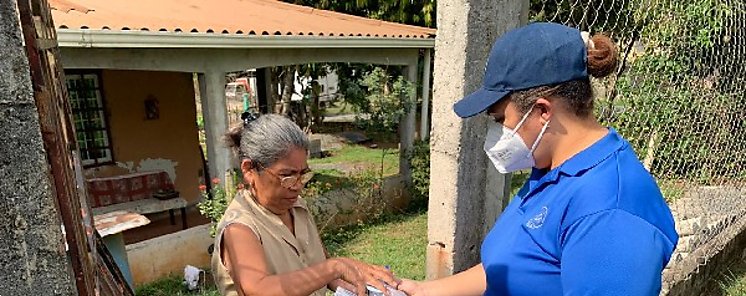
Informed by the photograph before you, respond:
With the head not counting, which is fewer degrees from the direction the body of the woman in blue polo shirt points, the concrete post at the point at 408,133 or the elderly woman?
the elderly woman

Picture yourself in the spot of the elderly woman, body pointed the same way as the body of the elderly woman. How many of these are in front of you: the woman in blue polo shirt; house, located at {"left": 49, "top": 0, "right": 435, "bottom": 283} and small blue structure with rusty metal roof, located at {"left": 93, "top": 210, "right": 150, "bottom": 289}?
1

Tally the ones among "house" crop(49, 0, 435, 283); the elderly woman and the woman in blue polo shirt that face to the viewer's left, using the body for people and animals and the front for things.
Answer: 1

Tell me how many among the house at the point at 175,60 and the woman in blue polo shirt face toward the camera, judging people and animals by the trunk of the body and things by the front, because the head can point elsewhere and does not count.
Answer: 1

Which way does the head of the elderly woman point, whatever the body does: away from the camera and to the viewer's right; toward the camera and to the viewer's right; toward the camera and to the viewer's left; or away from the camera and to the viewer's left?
toward the camera and to the viewer's right

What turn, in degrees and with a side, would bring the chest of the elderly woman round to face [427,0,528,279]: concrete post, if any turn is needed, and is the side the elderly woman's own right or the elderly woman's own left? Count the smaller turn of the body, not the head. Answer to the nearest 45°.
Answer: approximately 45° to the elderly woman's own left

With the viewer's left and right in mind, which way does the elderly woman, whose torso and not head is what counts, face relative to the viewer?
facing the viewer and to the right of the viewer

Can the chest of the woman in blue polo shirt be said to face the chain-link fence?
no

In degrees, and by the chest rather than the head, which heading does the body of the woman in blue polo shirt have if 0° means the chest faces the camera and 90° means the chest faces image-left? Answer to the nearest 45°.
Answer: approximately 90°

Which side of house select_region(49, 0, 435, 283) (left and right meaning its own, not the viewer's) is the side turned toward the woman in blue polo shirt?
front

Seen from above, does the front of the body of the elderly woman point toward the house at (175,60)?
no

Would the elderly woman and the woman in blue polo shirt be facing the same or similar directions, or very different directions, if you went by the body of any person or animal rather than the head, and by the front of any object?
very different directions

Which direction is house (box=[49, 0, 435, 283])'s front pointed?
toward the camera

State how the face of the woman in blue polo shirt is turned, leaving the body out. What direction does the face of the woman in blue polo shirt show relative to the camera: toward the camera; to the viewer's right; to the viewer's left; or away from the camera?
to the viewer's left

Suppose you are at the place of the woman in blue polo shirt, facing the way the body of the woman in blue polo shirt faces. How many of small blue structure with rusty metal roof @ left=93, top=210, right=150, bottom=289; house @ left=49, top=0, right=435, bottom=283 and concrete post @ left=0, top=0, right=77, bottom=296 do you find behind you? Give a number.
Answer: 0

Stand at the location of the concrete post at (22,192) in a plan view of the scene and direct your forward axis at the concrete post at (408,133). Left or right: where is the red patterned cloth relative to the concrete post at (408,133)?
left

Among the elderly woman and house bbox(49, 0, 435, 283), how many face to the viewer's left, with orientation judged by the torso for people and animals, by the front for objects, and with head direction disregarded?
0

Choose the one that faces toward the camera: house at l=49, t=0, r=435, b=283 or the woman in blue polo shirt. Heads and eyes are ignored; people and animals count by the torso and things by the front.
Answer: the house
